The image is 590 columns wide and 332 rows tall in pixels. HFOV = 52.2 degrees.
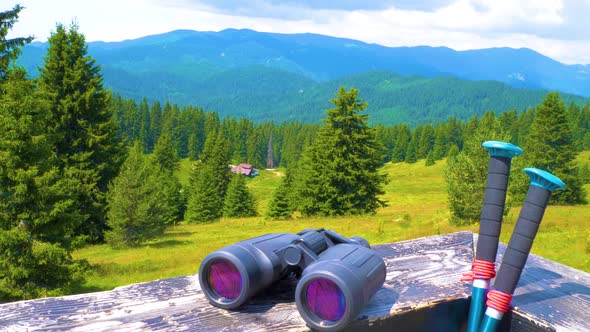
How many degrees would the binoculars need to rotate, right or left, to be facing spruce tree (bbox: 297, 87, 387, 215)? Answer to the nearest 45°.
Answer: approximately 135° to its right

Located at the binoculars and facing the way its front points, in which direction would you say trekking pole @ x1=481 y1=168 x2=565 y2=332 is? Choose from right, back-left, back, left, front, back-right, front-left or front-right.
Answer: back-left

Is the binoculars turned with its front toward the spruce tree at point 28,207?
no

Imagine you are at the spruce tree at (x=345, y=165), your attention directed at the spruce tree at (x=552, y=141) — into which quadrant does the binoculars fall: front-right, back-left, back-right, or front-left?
back-right

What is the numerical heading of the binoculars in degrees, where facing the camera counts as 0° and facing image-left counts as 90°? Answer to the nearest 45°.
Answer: approximately 45°

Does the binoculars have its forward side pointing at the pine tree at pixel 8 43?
no

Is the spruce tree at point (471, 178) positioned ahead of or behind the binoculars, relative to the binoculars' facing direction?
behind

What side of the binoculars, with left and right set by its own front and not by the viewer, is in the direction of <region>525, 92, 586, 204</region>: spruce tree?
back

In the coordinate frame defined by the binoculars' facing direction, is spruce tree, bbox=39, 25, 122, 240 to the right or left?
on its right

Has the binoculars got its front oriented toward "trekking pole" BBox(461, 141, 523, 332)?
no
